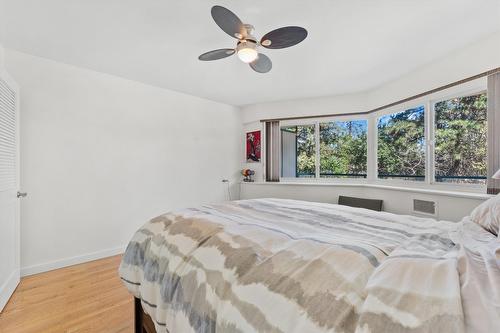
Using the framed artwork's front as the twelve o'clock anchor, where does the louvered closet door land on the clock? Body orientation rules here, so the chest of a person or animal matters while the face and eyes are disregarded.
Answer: The louvered closet door is roughly at 12 o'clock from the framed artwork.

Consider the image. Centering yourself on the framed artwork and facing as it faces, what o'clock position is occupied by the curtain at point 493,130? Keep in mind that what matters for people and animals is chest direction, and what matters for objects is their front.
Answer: The curtain is roughly at 9 o'clock from the framed artwork.

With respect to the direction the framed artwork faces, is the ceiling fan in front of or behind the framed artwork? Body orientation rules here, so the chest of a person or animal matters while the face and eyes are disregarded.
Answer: in front

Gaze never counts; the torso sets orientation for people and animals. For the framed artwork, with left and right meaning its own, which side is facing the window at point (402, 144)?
left

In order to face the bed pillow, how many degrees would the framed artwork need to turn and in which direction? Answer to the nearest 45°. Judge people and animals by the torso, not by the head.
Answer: approximately 45° to its left

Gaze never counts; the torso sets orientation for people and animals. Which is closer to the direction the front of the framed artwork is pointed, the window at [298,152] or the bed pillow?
the bed pillow

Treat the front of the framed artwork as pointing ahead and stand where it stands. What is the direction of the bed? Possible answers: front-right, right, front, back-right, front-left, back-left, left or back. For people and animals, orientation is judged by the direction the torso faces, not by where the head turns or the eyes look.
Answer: front-left

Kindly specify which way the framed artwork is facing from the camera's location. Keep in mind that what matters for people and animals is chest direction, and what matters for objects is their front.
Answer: facing the viewer and to the left of the viewer

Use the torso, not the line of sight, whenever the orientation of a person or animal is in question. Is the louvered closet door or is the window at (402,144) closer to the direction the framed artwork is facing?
the louvered closet door

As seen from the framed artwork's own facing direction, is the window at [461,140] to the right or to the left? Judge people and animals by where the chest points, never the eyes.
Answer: on its left

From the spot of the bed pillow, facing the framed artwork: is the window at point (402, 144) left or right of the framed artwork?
right

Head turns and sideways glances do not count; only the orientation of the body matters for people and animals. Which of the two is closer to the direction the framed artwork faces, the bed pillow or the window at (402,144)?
the bed pillow
